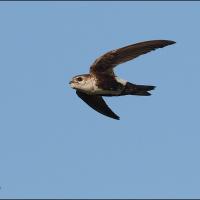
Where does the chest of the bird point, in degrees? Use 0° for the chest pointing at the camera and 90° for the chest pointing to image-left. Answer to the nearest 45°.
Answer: approximately 90°
